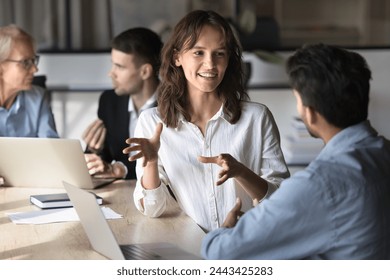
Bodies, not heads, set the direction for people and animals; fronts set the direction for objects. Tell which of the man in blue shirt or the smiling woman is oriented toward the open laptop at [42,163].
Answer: the man in blue shirt

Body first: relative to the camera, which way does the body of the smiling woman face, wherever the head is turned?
toward the camera

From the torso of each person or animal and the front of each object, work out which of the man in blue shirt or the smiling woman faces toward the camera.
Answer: the smiling woman

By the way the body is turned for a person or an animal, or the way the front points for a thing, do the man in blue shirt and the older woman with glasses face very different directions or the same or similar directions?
very different directions

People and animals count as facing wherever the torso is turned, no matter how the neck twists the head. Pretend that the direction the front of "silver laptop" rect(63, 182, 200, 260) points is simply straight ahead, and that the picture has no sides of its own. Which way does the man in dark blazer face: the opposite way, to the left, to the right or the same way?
the opposite way

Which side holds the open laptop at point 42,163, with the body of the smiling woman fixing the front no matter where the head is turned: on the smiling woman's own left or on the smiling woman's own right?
on the smiling woman's own right

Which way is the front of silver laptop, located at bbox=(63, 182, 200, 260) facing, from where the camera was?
facing away from the viewer and to the right of the viewer

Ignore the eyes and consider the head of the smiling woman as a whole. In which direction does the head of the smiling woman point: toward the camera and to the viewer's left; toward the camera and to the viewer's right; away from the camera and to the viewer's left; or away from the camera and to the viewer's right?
toward the camera and to the viewer's right

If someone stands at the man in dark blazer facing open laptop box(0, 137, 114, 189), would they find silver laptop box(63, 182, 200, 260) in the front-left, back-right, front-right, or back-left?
front-left

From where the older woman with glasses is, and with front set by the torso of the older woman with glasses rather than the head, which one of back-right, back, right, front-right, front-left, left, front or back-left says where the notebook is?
front-right

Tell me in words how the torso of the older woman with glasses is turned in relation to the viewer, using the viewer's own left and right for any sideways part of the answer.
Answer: facing the viewer and to the right of the viewer

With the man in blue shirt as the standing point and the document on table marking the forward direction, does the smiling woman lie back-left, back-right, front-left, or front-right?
front-right

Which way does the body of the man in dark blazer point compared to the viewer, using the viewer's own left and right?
facing the viewer and to the left of the viewer

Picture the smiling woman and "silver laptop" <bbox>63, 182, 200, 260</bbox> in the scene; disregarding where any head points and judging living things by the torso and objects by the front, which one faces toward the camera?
the smiling woman

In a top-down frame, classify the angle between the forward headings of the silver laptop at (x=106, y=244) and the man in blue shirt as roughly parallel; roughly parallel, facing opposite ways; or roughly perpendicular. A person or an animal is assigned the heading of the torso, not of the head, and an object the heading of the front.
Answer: roughly perpendicular
